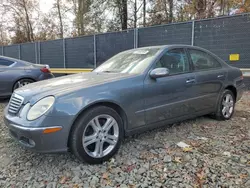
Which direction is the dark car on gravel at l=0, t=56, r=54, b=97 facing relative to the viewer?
to the viewer's left

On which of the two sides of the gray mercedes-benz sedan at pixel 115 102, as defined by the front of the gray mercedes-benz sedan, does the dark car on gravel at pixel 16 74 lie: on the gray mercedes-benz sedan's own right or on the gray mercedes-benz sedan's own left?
on the gray mercedes-benz sedan's own right

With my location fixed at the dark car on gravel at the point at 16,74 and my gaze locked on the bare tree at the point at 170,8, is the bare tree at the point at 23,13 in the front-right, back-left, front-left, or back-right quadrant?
front-left

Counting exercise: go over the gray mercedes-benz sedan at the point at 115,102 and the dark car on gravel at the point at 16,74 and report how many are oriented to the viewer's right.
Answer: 0

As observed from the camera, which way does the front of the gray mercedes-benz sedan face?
facing the viewer and to the left of the viewer

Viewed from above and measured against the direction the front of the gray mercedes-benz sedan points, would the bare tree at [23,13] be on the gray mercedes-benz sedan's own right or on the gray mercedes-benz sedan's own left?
on the gray mercedes-benz sedan's own right

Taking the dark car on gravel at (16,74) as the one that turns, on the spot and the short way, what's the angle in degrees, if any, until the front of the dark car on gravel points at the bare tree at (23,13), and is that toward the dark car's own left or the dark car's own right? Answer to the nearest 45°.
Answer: approximately 90° to the dark car's own right

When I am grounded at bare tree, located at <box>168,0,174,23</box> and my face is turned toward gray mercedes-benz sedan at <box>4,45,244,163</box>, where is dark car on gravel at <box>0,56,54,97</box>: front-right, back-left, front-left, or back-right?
front-right

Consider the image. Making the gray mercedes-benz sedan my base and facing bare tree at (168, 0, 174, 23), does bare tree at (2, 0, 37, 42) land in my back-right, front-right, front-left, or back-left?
front-left

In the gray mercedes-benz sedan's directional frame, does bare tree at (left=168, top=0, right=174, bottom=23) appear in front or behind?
behind

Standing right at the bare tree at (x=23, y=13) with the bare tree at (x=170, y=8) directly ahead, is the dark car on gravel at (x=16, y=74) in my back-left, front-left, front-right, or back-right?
front-right
